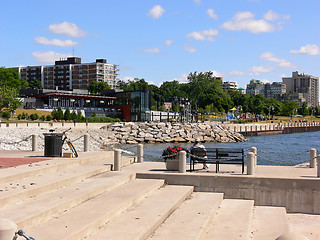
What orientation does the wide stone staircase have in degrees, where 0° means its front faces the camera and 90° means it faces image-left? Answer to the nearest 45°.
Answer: approximately 315°

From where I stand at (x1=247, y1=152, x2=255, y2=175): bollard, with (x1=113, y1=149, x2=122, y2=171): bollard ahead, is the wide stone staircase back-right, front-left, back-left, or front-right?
front-left

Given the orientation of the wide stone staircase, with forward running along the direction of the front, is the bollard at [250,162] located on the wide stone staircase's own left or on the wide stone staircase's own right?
on the wide stone staircase's own left

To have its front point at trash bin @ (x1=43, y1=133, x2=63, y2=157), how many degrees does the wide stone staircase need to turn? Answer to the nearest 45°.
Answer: approximately 180°

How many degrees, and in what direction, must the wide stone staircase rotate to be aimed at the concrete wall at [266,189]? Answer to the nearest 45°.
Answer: approximately 90° to its left

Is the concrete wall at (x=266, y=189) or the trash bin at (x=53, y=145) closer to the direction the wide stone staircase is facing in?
the concrete wall
